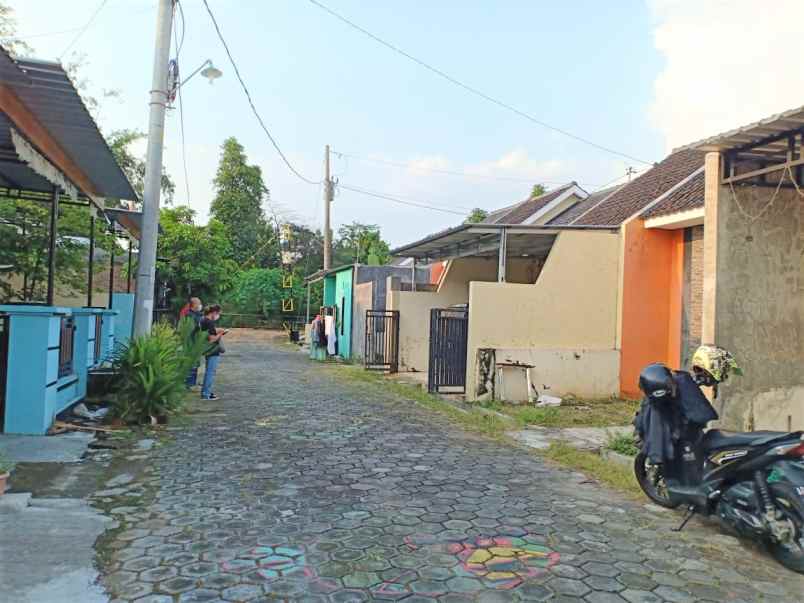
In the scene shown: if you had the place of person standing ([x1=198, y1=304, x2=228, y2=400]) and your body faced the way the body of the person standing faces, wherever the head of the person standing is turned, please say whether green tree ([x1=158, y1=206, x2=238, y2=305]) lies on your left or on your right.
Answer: on your left

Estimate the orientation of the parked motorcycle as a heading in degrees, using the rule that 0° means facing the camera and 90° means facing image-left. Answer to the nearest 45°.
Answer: approximately 135°

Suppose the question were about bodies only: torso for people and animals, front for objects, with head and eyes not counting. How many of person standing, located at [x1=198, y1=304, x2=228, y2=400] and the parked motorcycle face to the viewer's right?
1

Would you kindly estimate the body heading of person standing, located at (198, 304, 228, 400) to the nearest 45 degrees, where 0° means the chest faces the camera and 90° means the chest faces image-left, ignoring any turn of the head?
approximately 270°

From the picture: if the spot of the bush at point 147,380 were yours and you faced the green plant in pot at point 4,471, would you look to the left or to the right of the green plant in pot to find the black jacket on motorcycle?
left

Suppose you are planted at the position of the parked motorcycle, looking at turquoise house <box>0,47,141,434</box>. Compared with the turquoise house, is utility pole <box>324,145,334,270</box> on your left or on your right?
right

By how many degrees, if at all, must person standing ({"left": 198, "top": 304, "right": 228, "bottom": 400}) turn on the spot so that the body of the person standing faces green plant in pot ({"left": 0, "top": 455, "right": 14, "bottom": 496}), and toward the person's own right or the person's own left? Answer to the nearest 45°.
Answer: approximately 90° to the person's own right

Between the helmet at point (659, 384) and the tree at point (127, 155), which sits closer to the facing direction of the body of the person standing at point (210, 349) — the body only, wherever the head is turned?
the helmet
